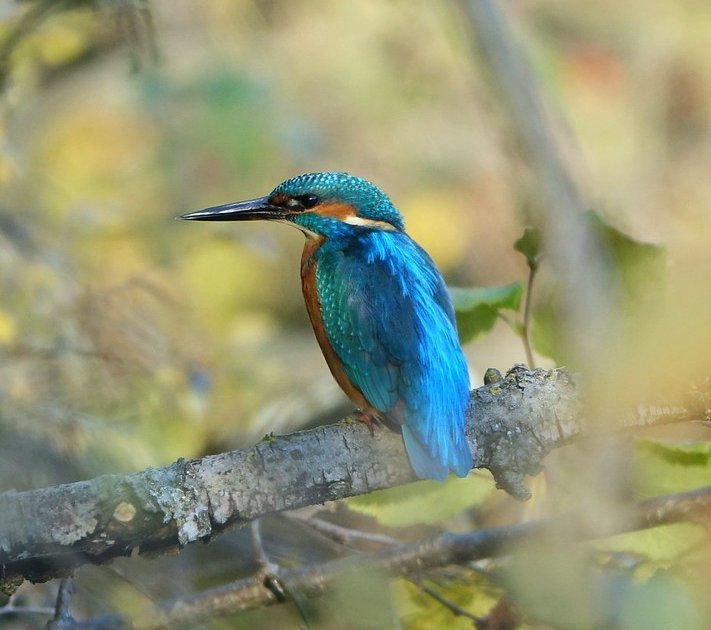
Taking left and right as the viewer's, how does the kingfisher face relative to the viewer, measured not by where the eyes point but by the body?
facing away from the viewer and to the left of the viewer
